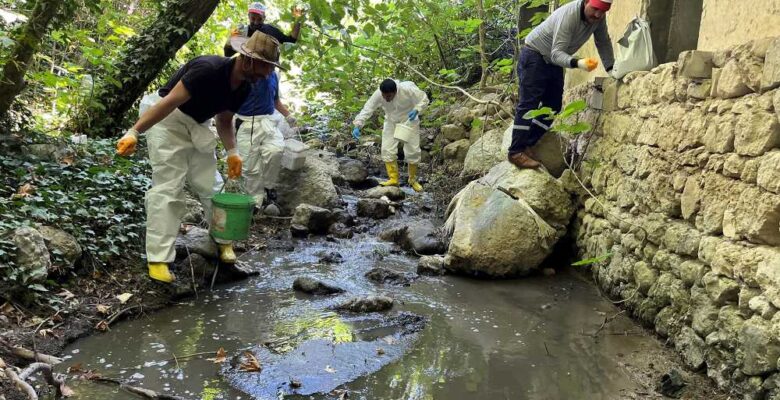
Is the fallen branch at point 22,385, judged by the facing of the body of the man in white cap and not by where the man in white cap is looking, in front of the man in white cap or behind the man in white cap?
in front

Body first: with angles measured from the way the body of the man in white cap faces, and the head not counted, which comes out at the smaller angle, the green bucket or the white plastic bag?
the green bucket

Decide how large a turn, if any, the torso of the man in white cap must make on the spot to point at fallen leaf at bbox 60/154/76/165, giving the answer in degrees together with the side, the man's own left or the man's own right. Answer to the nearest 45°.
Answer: approximately 45° to the man's own right

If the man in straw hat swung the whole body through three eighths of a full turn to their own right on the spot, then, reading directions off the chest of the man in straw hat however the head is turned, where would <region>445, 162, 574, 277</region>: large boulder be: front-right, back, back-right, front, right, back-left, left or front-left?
back

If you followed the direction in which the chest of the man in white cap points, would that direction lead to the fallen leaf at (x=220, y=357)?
yes

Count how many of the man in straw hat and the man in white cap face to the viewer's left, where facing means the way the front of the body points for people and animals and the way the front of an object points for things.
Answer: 0

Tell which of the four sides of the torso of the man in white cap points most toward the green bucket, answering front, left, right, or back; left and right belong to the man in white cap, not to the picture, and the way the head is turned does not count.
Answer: front

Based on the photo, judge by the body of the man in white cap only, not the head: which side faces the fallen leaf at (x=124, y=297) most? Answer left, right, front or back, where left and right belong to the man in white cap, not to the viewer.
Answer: front

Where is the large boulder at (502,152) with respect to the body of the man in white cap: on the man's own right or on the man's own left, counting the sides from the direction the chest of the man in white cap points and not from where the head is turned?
on the man's own left

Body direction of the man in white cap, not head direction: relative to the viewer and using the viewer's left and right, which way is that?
facing the viewer

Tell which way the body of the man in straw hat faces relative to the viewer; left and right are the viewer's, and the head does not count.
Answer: facing the viewer and to the right of the viewer
